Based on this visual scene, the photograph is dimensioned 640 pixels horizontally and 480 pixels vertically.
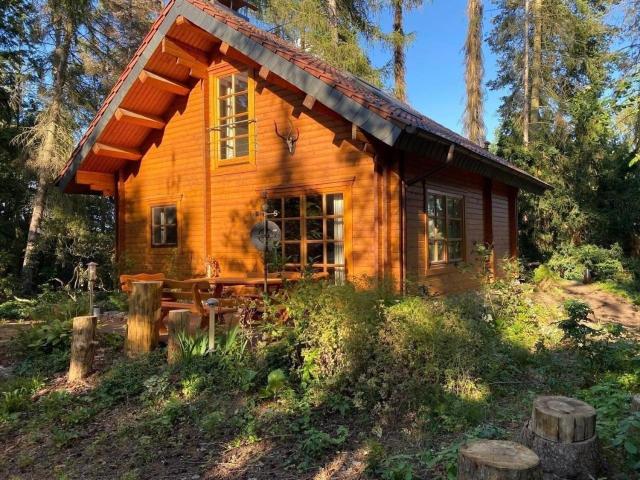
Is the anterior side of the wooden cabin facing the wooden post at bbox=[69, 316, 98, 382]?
yes

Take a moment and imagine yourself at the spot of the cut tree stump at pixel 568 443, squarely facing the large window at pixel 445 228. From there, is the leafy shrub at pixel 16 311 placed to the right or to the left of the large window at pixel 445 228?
left

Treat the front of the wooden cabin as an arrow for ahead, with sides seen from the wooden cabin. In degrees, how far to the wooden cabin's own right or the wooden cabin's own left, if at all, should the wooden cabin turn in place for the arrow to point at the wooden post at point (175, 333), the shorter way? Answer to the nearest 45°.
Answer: approximately 45° to the wooden cabin's own left

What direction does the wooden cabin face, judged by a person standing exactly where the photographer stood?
facing the viewer and to the left of the viewer

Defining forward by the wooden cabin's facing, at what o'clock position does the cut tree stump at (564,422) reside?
The cut tree stump is roughly at 10 o'clock from the wooden cabin.

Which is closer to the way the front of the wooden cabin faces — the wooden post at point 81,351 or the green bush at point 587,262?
the wooden post

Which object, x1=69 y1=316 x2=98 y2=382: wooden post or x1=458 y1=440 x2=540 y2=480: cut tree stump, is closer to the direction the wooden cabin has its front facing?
the wooden post

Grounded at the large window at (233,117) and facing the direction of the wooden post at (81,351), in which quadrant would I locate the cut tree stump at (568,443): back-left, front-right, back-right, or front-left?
front-left

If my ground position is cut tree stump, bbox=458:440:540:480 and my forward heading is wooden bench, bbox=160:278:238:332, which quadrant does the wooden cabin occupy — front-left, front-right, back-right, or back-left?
front-right

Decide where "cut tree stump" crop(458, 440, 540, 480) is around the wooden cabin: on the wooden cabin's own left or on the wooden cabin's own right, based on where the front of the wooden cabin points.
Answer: on the wooden cabin's own left

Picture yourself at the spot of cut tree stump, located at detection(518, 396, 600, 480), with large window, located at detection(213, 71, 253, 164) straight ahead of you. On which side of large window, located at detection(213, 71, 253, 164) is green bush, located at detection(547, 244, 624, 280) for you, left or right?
right

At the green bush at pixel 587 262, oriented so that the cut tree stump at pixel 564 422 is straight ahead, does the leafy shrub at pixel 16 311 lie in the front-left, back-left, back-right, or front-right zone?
front-right

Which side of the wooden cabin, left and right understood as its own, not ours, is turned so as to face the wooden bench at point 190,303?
front
